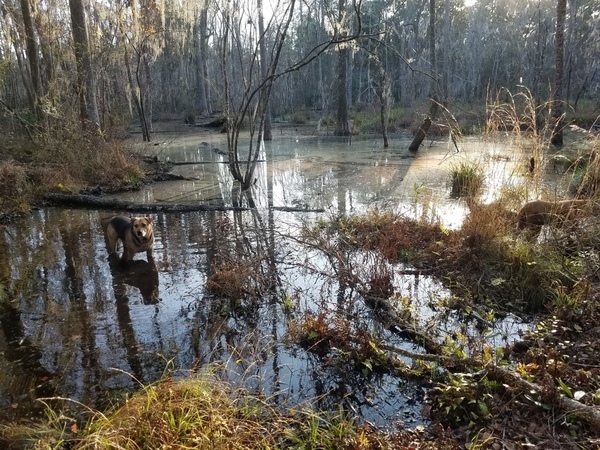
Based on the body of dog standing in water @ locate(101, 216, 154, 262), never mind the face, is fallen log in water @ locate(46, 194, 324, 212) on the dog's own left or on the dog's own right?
on the dog's own left

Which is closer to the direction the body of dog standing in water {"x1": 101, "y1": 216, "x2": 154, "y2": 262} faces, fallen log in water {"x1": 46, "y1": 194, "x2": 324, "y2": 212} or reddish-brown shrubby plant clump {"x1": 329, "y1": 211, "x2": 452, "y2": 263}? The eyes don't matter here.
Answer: the reddish-brown shrubby plant clump

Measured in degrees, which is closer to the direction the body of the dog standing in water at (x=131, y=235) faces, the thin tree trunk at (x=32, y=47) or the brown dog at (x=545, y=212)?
the brown dog

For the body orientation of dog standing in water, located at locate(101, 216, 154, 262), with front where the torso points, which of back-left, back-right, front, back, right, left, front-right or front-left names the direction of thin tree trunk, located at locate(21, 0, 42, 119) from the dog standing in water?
back-left

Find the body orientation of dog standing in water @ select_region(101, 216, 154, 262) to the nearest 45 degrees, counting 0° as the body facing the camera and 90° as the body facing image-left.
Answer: approximately 315°

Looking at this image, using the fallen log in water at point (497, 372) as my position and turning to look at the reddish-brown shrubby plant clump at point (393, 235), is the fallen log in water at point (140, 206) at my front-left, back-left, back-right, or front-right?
front-left

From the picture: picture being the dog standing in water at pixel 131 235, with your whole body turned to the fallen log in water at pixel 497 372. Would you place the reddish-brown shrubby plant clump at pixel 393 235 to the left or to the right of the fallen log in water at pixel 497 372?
left
